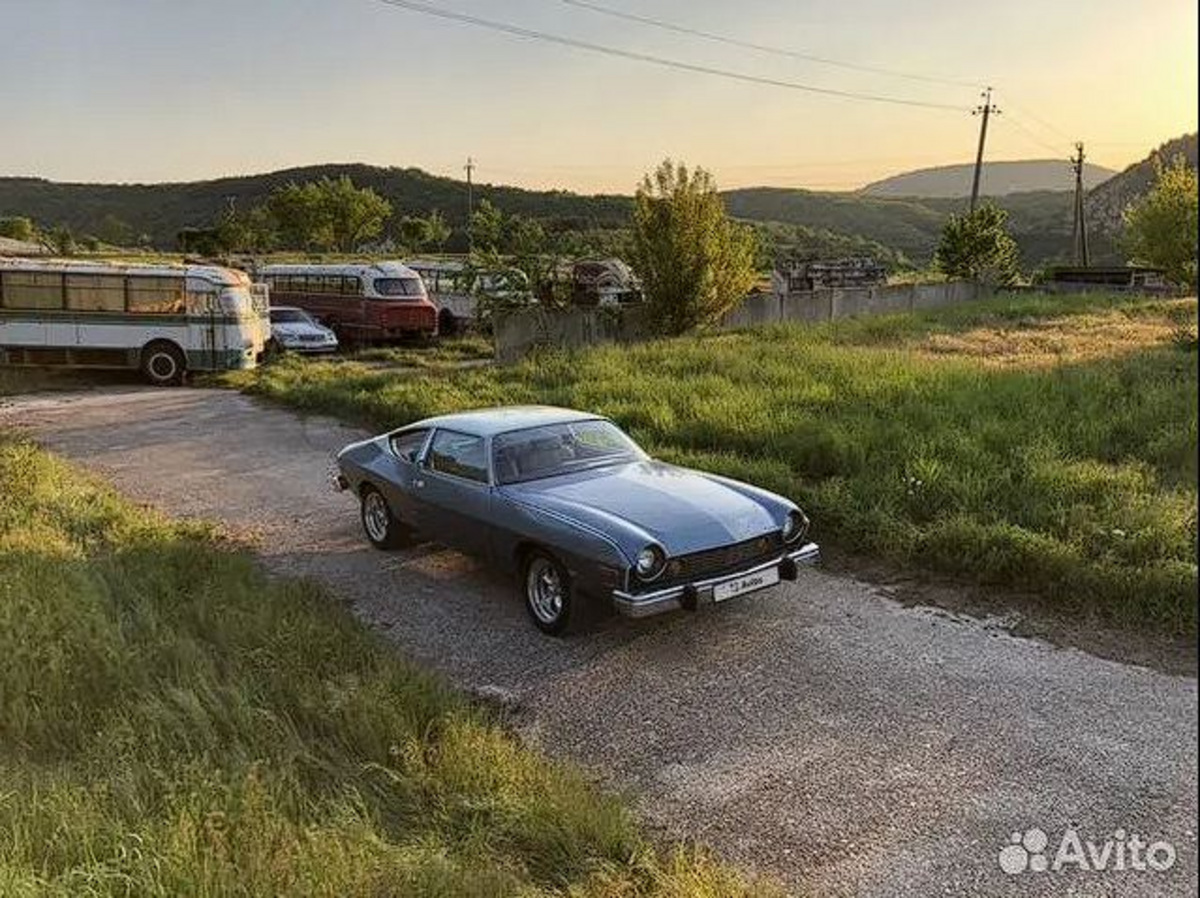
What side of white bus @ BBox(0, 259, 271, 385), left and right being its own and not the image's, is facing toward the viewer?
right

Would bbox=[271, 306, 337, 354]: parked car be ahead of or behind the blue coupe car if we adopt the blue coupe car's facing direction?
behind

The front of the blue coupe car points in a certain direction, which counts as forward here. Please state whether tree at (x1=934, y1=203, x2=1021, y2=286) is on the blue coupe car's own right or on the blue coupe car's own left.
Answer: on the blue coupe car's own left

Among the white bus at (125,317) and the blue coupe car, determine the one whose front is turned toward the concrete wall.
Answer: the white bus

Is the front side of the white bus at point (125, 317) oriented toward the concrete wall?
yes
